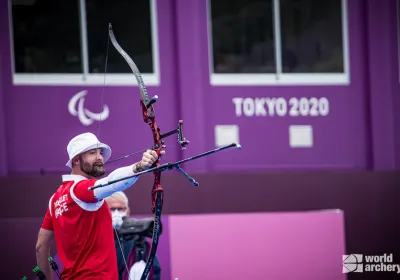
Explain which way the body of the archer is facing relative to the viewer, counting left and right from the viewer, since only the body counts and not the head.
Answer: facing away from the viewer and to the right of the viewer

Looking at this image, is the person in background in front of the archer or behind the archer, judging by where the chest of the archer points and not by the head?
in front

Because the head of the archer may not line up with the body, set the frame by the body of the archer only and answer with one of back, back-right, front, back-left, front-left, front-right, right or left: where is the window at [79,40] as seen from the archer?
front-left

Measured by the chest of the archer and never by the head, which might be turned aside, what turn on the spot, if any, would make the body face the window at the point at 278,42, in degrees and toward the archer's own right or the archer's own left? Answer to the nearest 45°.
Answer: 0° — they already face it
